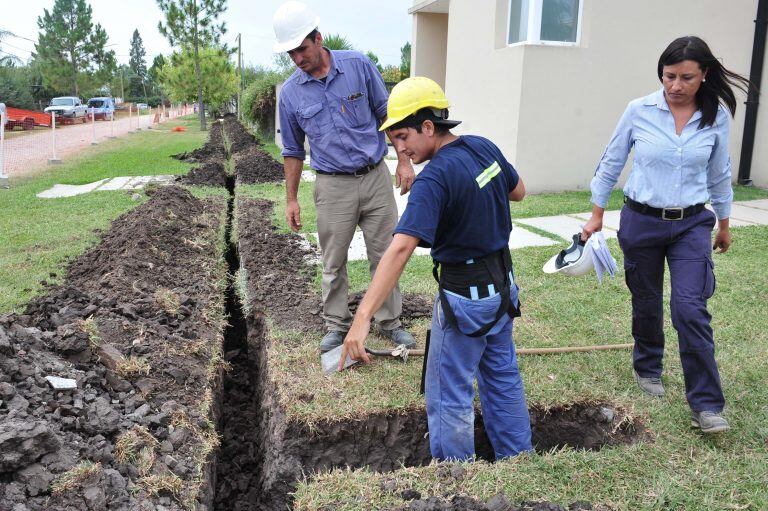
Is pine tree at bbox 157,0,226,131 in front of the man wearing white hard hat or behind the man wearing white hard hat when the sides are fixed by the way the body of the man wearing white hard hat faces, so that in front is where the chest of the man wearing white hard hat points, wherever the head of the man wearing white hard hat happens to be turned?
behind

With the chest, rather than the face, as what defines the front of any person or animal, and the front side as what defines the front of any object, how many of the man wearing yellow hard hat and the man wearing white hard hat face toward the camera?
1

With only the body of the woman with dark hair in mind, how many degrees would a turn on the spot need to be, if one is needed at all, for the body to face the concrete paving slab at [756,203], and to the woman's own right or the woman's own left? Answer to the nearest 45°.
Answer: approximately 180°

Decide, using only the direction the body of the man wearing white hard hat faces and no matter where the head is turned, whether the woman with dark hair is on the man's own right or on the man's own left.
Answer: on the man's own left

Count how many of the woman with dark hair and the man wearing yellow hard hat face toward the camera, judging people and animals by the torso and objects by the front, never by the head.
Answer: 1

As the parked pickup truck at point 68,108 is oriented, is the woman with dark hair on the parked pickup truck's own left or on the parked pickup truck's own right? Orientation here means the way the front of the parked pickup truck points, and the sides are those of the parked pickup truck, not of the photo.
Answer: on the parked pickup truck's own left

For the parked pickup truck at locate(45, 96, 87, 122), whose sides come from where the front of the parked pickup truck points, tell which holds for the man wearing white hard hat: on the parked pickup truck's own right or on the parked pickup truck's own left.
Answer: on the parked pickup truck's own left

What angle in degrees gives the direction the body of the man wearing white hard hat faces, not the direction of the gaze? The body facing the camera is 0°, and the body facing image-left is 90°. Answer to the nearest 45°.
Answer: approximately 0°

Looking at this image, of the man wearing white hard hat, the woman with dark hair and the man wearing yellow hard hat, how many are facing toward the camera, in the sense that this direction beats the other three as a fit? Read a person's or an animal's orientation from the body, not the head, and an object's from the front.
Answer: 2
